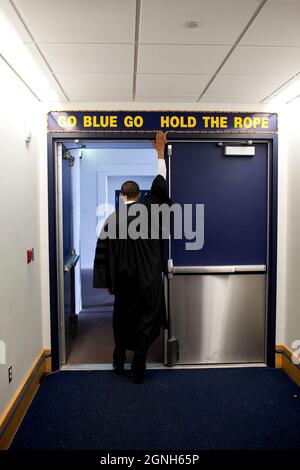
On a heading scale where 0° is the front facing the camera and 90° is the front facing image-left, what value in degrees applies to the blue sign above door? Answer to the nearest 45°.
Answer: approximately 0°

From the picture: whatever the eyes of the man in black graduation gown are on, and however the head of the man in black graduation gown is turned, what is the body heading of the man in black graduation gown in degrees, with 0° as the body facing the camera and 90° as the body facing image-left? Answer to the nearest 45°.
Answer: approximately 180°

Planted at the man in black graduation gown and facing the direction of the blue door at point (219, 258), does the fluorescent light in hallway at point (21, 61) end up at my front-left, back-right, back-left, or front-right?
back-right

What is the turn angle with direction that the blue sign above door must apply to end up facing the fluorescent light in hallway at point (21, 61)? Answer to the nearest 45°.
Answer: approximately 45° to its right

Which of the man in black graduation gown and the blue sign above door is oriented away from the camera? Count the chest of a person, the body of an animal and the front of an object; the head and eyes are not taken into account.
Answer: the man in black graduation gown

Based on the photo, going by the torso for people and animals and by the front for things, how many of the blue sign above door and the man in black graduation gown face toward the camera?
1

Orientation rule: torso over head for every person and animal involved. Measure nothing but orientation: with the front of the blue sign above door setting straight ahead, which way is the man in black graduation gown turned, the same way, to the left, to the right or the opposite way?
the opposite way

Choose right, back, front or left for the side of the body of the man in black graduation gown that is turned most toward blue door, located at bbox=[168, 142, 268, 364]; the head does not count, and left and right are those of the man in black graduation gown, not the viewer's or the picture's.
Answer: right
